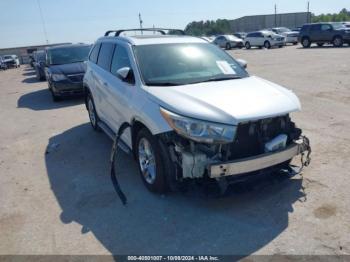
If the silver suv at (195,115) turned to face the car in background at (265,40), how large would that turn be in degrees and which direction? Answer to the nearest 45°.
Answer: approximately 135° to its left

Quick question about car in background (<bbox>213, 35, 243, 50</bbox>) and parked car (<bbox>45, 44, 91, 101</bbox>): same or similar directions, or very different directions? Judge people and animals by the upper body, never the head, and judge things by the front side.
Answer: same or similar directions

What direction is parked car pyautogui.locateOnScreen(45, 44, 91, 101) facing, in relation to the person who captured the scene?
facing the viewer

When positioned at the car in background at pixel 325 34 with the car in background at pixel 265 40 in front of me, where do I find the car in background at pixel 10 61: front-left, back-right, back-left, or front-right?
front-left

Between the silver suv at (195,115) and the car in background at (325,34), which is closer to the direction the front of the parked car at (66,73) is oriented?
the silver suv

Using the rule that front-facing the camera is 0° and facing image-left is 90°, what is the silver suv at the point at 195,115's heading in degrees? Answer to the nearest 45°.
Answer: approximately 315°

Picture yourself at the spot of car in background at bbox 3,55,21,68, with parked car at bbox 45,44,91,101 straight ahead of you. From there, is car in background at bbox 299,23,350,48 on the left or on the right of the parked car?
left

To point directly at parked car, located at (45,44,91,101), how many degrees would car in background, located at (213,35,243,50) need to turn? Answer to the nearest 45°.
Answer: approximately 45° to its right

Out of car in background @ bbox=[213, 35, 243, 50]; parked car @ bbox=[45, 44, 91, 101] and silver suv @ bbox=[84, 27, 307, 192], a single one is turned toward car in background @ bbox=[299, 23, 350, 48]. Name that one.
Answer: car in background @ bbox=[213, 35, 243, 50]

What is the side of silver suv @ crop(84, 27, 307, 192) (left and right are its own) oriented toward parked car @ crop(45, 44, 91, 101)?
back
